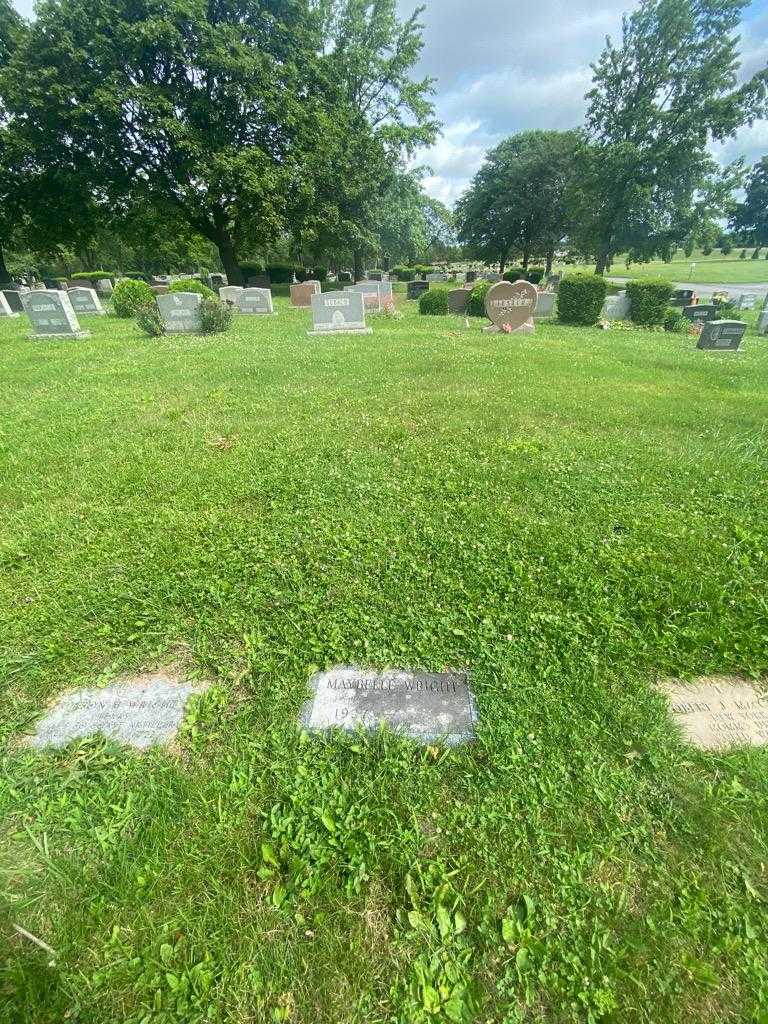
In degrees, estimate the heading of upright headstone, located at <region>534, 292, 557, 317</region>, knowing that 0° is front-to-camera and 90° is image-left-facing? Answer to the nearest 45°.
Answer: approximately 0°

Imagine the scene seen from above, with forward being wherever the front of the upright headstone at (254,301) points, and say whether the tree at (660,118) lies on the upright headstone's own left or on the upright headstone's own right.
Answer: on the upright headstone's own left

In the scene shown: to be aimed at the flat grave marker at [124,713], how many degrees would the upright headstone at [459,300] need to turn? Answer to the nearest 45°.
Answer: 0° — it already faces it

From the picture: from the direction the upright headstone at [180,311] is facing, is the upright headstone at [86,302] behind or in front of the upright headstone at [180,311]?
behind

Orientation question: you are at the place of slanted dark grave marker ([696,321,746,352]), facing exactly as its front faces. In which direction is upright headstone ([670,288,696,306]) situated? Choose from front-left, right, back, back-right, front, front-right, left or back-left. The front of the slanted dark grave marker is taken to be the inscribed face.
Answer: back

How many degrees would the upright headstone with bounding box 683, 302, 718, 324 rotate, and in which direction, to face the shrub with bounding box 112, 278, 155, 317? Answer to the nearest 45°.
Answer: approximately 45° to its right

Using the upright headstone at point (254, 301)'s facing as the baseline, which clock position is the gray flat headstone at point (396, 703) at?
The gray flat headstone is roughly at 12 o'clock from the upright headstone.

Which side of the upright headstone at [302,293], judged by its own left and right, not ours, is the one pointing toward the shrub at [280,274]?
back

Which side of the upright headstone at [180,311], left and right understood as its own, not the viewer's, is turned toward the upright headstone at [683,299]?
left
